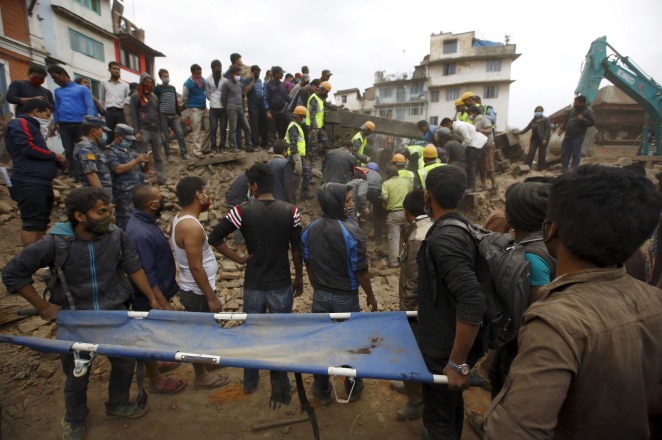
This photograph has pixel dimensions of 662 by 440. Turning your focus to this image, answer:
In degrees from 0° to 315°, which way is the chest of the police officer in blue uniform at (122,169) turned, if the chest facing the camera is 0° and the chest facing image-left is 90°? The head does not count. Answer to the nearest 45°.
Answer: approximately 315°

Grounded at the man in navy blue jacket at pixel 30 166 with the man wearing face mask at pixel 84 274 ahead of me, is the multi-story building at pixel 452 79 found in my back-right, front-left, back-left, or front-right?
back-left

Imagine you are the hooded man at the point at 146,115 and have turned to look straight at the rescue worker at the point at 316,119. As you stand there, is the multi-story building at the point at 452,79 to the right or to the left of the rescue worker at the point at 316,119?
left

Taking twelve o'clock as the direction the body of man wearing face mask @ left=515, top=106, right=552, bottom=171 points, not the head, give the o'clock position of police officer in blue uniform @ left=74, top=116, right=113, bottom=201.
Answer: The police officer in blue uniform is roughly at 1 o'clock from the man wearing face mask.

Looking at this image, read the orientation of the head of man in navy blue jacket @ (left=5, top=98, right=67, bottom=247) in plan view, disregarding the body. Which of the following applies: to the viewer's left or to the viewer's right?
to the viewer's right

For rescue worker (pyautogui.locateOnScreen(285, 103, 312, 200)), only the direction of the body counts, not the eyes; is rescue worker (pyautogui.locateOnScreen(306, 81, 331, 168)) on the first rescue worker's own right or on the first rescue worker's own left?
on the first rescue worker's own left

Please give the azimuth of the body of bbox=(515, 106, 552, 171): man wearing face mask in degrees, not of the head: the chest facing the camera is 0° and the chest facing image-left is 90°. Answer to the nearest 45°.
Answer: approximately 0°

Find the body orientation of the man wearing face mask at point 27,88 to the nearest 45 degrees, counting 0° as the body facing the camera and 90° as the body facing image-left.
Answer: approximately 315°

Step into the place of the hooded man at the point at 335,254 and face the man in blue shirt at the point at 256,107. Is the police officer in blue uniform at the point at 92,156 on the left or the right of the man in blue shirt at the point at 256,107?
left
